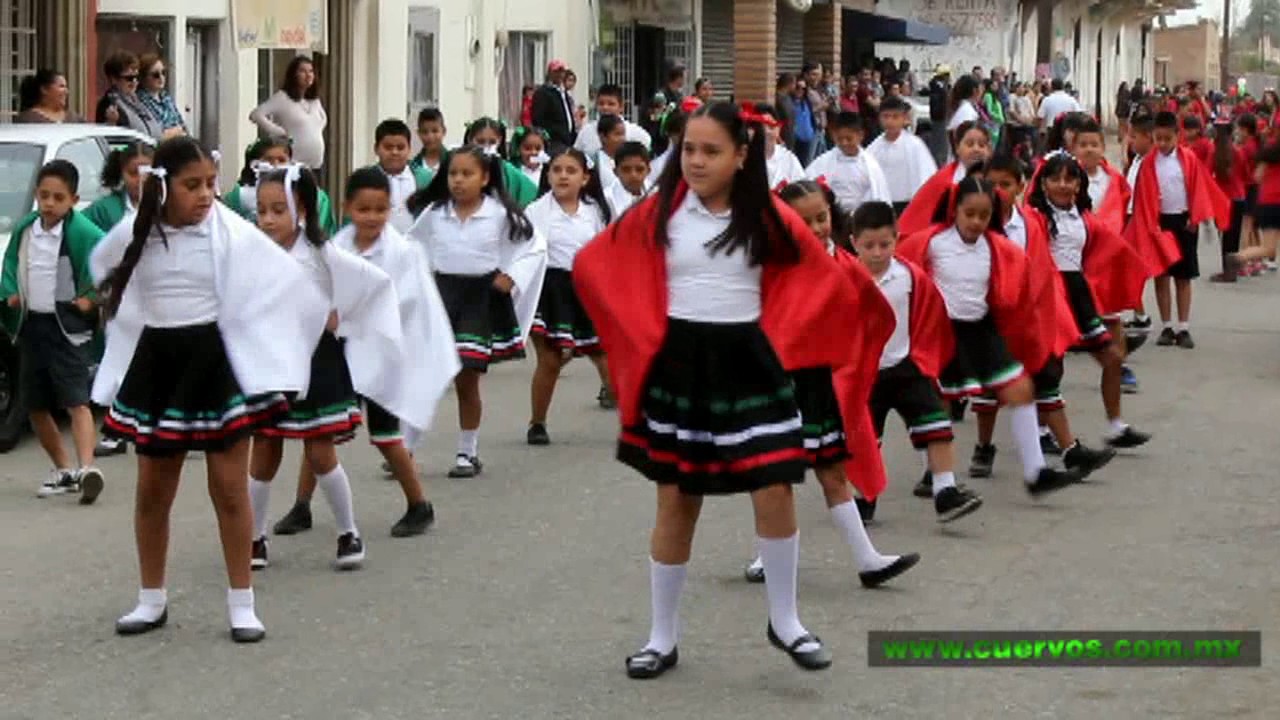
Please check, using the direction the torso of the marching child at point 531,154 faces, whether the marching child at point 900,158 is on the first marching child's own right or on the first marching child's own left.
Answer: on the first marching child's own left

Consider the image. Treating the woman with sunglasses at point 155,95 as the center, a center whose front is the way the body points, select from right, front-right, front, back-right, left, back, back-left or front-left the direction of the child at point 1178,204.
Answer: front-left

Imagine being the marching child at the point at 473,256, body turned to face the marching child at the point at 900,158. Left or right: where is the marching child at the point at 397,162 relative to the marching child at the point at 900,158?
left

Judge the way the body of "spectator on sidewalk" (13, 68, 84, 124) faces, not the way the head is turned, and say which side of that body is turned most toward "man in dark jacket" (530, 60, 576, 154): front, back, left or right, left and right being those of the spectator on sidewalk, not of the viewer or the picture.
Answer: left

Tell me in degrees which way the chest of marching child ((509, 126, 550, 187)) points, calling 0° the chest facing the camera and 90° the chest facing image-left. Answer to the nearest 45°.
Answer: approximately 0°

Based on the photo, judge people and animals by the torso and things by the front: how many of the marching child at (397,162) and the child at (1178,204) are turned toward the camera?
2

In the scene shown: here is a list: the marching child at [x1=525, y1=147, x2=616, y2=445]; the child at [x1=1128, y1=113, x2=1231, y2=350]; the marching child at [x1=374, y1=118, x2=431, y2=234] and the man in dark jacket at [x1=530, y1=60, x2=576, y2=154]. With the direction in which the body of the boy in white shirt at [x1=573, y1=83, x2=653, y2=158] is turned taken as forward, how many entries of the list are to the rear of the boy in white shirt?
1

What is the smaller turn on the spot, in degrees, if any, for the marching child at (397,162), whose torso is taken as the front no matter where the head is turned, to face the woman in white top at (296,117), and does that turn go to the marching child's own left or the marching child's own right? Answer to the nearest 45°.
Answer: approximately 180°

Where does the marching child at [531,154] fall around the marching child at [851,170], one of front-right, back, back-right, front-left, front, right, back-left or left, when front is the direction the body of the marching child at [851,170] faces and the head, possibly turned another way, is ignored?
back-right

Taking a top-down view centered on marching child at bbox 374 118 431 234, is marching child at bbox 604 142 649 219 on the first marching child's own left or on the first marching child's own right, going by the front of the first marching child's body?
on the first marching child's own left

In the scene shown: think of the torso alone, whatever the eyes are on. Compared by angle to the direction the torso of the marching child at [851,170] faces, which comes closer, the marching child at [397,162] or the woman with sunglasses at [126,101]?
the marching child

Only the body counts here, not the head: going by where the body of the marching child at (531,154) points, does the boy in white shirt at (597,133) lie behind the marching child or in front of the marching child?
behind

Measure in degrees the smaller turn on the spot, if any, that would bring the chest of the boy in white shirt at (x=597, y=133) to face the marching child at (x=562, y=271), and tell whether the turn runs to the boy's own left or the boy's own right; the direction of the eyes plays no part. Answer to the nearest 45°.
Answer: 0° — they already face them

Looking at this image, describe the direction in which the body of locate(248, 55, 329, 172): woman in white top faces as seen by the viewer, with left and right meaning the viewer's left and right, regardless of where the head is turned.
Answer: facing the viewer and to the right of the viewer
